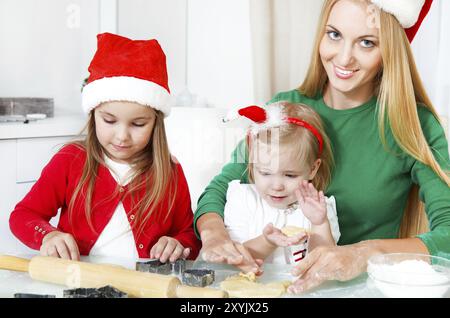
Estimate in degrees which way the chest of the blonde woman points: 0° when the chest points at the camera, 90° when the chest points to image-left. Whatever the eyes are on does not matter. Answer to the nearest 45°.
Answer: approximately 45°
